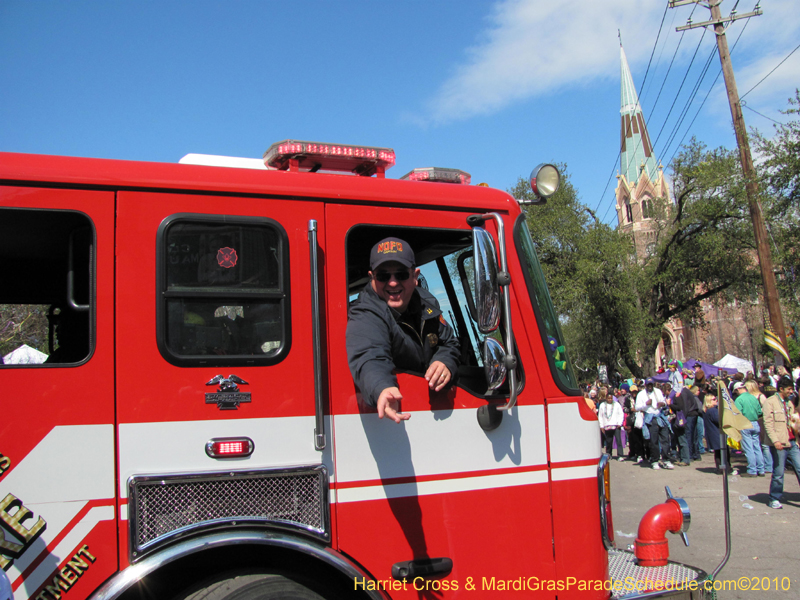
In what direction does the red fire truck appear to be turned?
to the viewer's right

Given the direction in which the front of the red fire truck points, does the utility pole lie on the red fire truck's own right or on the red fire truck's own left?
on the red fire truck's own left

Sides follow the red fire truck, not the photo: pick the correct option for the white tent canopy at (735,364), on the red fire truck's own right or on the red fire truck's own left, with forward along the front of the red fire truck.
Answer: on the red fire truck's own left
